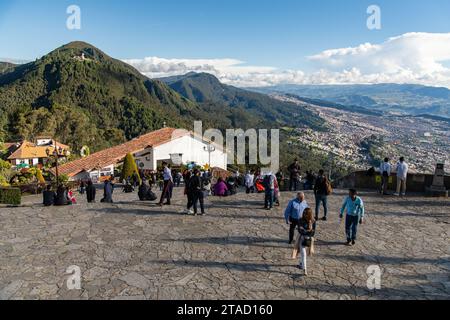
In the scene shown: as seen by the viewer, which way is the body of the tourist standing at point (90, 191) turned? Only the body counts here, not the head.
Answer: away from the camera

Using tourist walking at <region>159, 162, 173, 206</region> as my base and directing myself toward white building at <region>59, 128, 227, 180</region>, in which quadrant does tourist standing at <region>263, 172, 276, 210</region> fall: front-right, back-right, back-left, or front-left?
back-right

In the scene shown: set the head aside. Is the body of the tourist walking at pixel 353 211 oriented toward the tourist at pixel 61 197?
no

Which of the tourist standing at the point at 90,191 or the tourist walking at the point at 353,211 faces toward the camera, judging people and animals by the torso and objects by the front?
the tourist walking at the point at 353,211

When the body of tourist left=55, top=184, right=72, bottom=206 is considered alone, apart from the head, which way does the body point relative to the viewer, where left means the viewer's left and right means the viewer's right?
facing away from the viewer

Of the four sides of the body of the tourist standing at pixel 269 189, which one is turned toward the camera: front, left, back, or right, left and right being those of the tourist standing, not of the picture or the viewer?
back

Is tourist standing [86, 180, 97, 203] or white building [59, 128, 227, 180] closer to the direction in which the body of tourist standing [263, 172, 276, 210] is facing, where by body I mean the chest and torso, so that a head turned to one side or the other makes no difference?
the white building

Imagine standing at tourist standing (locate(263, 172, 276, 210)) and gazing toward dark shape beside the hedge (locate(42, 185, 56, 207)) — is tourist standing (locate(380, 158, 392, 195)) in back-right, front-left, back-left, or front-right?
back-right

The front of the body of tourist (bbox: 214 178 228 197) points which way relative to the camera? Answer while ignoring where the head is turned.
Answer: away from the camera

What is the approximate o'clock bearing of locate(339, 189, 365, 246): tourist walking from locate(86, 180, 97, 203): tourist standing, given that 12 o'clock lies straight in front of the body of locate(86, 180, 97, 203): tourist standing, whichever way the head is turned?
locate(339, 189, 365, 246): tourist walking is roughly at 5 o'clock from locate(86, 180, 97, 203): tourist standing.

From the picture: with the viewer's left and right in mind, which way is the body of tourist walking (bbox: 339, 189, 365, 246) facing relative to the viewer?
facing the viewer

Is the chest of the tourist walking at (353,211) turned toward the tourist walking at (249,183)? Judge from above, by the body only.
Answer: no

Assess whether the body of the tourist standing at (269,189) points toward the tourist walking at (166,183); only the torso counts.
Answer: no
